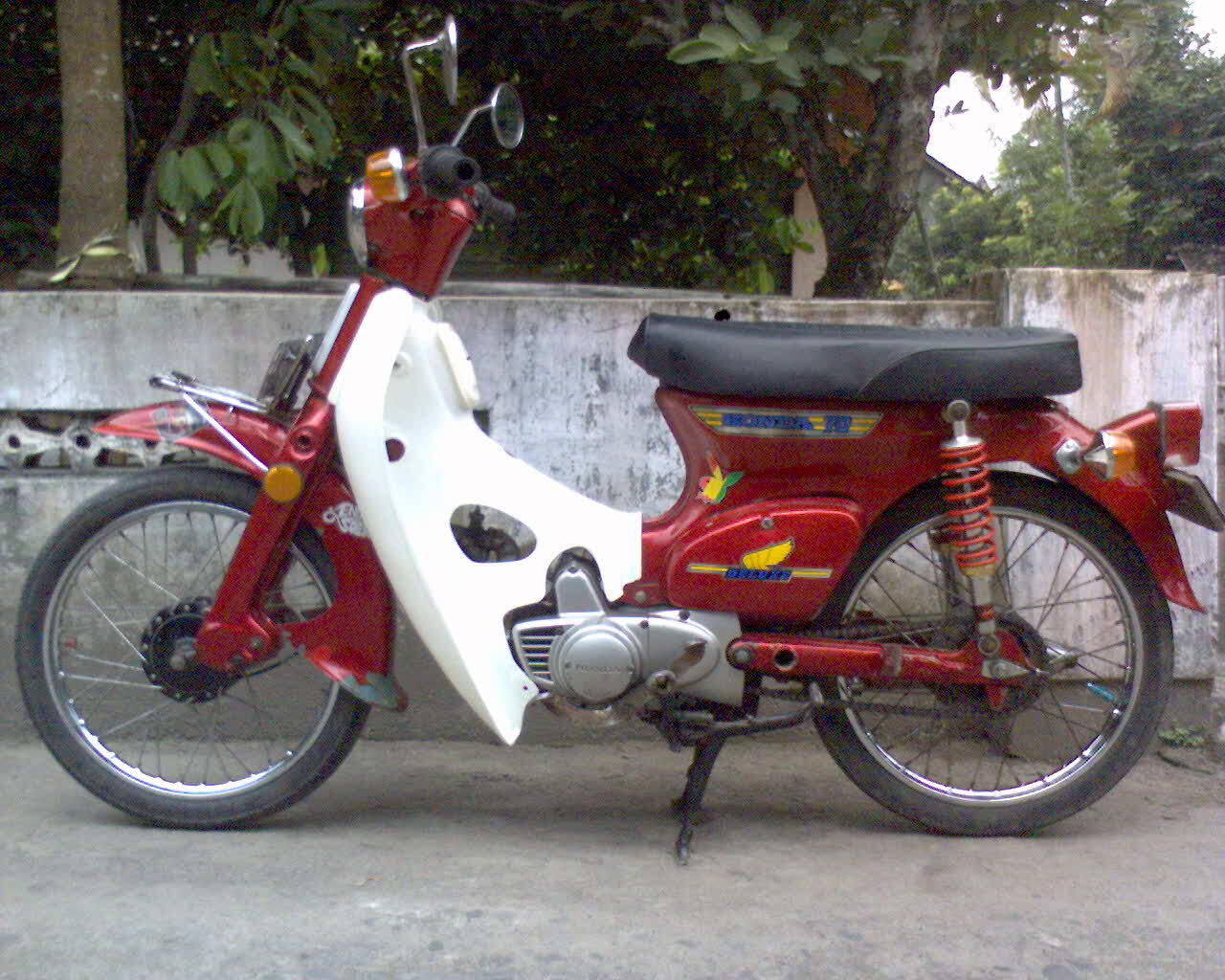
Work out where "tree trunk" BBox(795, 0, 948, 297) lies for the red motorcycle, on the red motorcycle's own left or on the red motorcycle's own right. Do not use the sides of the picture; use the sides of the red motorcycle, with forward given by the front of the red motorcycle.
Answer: on the red motorcycle's own right

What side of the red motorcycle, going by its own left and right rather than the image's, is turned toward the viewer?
left
